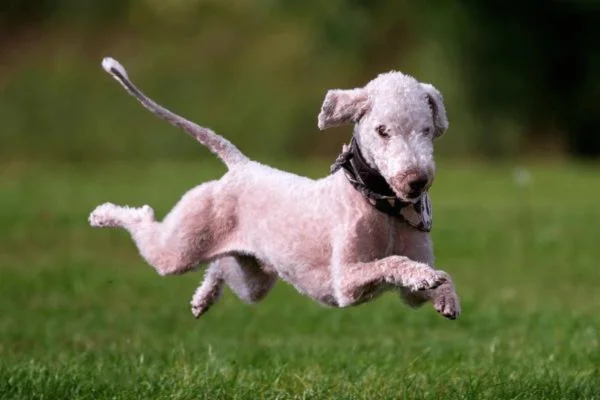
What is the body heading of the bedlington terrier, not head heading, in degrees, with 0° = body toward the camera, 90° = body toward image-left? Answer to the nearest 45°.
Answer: approximately 315°
